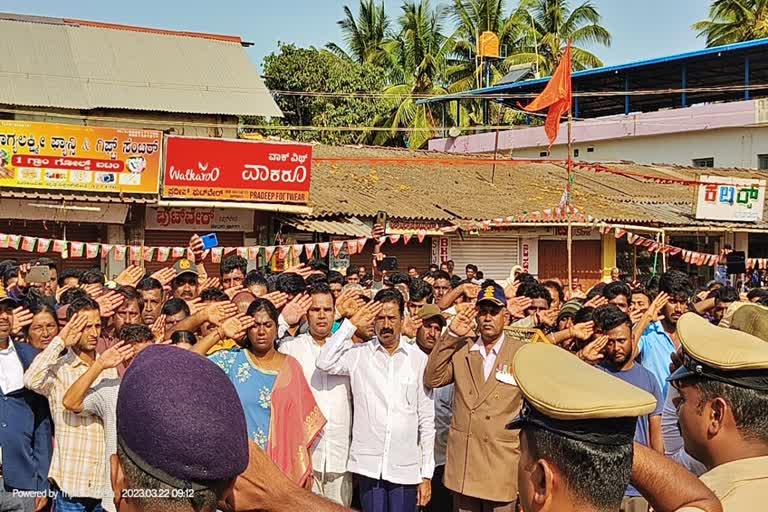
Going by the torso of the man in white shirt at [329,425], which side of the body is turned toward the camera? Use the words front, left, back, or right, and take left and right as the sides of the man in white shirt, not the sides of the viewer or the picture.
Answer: front

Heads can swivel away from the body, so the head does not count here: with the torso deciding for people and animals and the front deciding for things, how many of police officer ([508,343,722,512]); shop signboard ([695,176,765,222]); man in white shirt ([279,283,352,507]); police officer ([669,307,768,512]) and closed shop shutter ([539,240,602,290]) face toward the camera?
3

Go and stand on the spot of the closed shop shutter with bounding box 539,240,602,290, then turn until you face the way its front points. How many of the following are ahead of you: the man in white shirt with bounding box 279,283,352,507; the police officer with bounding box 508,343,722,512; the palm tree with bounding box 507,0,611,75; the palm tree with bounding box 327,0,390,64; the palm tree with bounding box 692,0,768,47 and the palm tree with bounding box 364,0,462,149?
2

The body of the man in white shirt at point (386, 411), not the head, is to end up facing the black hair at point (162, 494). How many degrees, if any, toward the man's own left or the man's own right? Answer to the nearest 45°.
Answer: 0° — they already face it

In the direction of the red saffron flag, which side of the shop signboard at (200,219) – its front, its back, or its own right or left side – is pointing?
left

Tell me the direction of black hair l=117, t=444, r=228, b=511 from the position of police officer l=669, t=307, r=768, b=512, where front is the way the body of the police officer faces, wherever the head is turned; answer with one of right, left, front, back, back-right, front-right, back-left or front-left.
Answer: left

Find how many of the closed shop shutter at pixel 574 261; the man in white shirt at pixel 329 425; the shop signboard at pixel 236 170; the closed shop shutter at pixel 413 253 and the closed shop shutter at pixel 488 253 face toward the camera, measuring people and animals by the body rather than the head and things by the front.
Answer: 5

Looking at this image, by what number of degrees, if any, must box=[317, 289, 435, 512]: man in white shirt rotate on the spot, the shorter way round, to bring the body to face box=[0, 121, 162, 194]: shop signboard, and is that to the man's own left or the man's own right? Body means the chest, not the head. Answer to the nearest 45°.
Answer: approximately 135° to the man's own right

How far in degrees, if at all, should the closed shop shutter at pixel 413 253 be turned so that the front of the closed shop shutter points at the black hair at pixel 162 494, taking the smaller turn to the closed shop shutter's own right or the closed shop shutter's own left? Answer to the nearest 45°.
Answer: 0° — it already faces it

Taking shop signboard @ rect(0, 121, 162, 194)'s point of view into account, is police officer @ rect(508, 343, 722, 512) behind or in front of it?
in front

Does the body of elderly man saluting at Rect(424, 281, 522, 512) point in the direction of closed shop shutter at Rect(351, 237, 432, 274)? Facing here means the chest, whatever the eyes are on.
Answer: no

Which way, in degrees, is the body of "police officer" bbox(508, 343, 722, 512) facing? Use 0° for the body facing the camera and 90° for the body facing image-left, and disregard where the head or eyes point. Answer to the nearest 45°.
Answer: approximately 135°

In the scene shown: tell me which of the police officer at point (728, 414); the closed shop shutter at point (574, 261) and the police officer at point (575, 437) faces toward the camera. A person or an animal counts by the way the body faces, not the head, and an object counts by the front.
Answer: the closed shop shutter

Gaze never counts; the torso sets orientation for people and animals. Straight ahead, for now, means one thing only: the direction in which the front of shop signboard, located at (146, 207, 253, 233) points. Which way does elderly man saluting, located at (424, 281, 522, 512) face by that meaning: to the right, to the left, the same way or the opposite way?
the same way

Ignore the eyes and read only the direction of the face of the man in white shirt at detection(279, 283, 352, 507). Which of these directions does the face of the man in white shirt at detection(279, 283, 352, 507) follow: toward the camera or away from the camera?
toward the camera

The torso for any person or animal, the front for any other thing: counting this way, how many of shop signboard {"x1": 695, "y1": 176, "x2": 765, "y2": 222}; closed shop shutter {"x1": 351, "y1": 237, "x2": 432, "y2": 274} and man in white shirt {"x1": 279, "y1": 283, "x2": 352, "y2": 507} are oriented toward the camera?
3

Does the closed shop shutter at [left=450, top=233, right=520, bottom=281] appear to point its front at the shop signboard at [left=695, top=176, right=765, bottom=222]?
no

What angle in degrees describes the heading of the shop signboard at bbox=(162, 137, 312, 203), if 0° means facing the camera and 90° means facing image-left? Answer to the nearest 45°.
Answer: approximately 0°

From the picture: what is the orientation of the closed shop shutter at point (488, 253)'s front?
toward the camera

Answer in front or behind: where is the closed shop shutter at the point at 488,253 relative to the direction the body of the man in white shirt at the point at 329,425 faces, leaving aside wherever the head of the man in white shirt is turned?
behind
